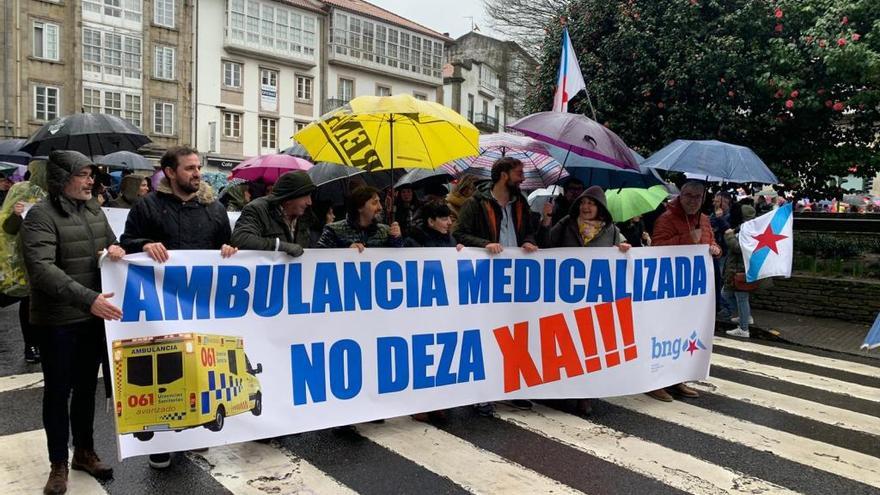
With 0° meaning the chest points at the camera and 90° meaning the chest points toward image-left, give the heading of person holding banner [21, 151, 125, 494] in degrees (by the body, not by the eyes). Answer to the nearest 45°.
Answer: approximately 315°

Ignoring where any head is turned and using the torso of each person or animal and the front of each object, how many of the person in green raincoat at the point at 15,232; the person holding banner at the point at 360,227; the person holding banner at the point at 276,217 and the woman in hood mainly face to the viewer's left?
0

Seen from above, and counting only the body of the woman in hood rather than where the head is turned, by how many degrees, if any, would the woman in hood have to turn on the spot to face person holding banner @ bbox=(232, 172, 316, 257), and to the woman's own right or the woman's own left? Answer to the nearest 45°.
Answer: approximately 45° to the woman's own right

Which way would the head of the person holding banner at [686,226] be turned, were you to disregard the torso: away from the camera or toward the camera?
toward the camera

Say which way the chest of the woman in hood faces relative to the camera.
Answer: toward the camera

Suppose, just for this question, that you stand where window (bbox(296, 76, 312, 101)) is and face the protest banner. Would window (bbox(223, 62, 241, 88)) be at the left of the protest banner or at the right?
right

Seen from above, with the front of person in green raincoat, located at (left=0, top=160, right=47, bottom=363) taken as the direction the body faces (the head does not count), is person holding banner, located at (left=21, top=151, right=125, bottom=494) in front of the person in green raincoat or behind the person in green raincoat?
in front

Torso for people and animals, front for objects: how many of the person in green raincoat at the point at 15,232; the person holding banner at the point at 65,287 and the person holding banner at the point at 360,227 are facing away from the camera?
0

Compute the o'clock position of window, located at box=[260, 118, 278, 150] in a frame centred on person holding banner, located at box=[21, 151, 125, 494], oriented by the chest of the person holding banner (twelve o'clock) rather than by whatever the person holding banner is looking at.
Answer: The window is roughly at 8 o'clock from the person holding banner.

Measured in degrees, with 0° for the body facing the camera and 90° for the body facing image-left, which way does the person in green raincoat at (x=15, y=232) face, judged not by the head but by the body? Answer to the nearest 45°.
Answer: approximately 315°

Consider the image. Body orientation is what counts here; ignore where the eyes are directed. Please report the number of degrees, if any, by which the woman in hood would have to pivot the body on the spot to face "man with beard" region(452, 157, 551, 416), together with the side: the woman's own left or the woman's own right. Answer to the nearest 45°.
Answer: approximately 90° to the woman's own right

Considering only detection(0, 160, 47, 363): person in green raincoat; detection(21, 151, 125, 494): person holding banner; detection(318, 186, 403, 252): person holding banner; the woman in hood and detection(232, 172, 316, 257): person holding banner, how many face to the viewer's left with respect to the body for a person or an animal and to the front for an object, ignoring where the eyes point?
0
